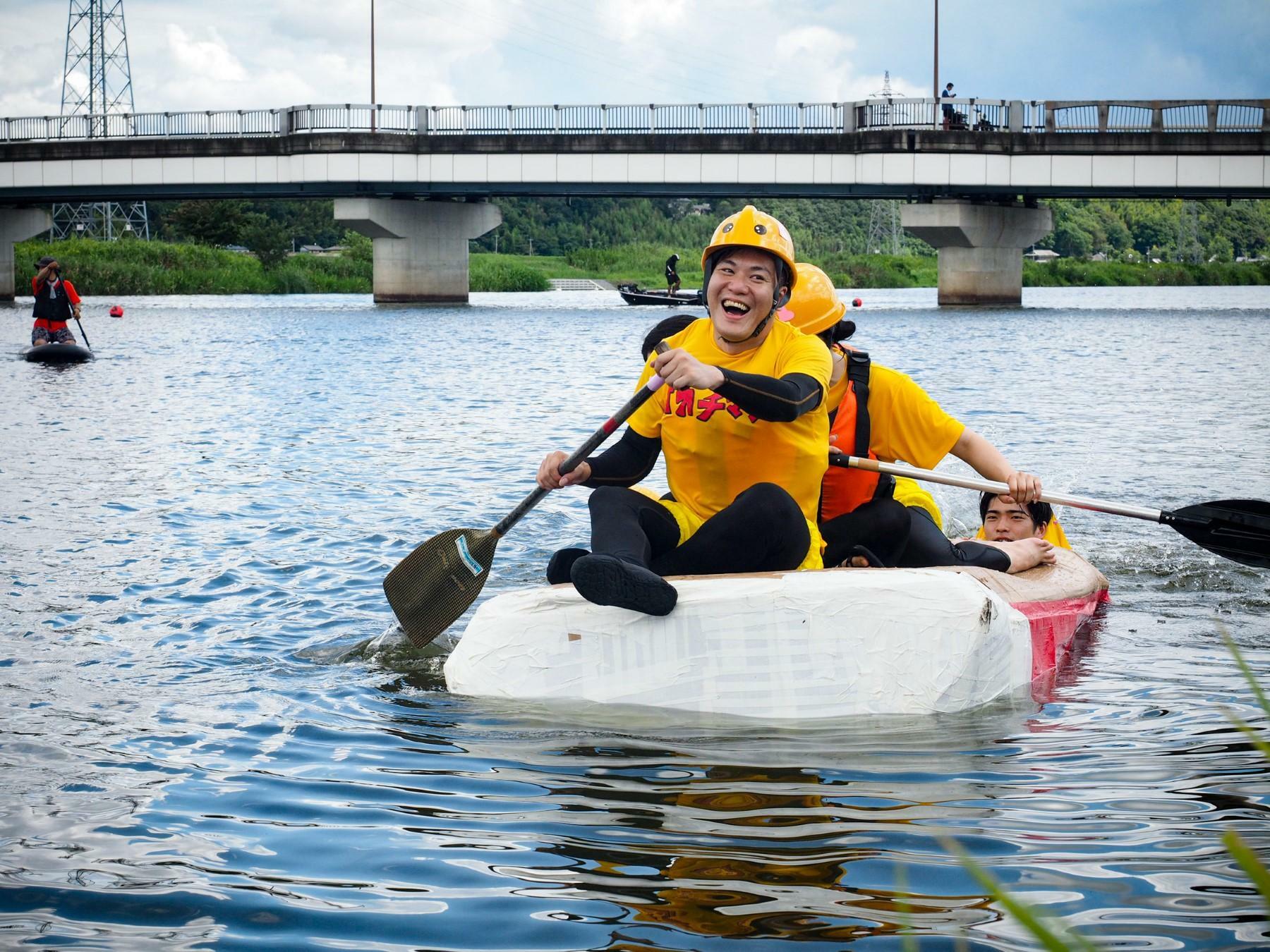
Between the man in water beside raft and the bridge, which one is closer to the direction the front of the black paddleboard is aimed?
the man in water beside raft

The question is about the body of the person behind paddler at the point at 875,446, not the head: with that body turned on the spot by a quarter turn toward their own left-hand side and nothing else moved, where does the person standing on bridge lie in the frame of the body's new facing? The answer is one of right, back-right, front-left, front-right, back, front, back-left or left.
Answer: back-left

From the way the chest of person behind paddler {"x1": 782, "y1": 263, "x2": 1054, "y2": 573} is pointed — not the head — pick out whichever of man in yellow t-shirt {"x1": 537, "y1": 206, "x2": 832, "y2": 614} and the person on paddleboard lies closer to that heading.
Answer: the man in yellow t-shirt

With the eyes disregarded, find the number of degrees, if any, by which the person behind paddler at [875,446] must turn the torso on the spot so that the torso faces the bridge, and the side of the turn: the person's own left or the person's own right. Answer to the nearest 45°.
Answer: approximately 135° to the person's own right

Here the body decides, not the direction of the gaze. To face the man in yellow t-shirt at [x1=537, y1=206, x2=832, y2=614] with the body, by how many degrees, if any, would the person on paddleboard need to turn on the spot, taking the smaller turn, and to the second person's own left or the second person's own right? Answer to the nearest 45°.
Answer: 0° — they already face them

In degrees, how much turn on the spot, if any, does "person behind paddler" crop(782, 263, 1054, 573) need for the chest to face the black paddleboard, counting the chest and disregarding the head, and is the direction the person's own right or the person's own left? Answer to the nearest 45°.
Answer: approximately 90° to the person's own right
